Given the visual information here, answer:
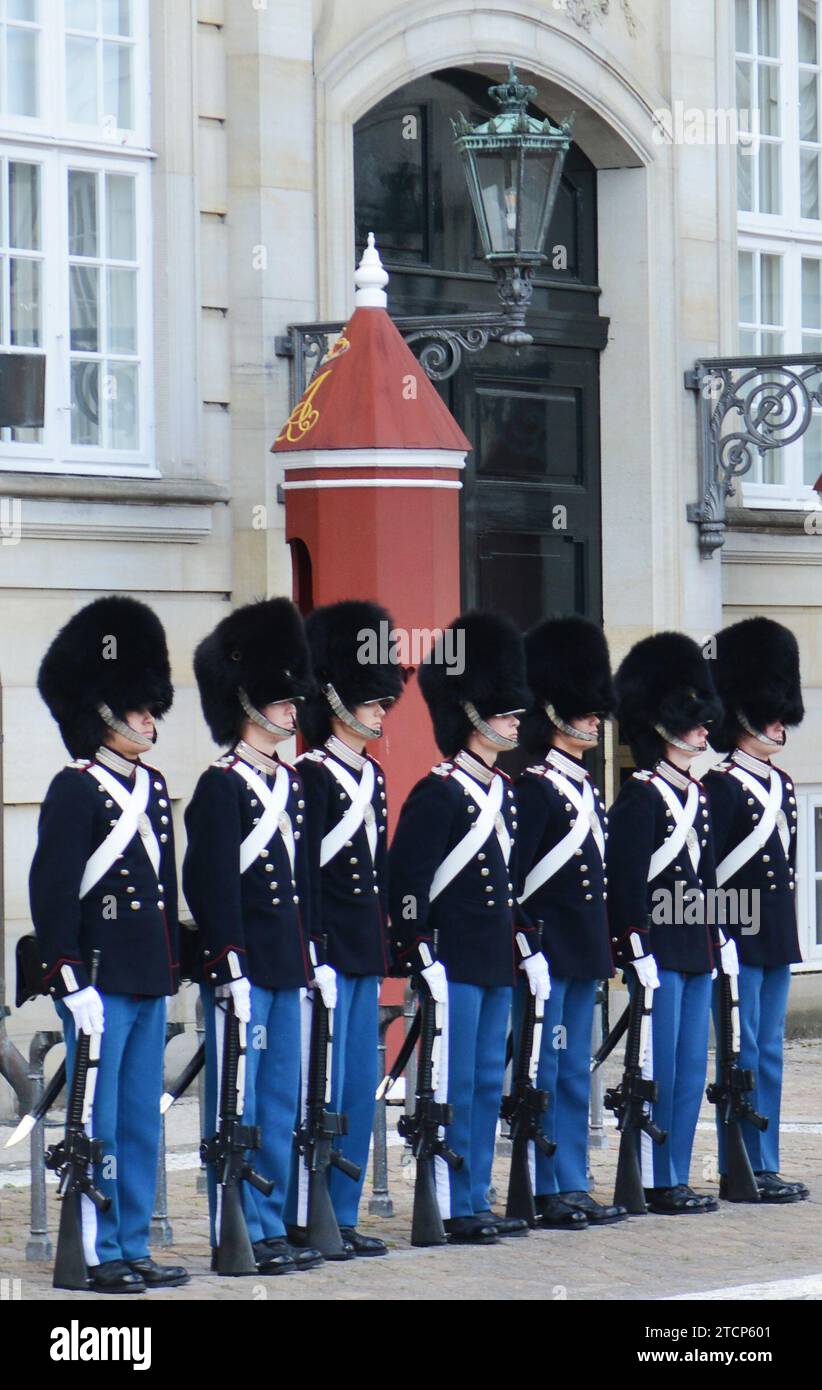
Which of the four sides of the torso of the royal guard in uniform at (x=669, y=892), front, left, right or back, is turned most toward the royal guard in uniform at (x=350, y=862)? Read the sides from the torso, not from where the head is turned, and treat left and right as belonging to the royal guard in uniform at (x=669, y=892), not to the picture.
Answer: right

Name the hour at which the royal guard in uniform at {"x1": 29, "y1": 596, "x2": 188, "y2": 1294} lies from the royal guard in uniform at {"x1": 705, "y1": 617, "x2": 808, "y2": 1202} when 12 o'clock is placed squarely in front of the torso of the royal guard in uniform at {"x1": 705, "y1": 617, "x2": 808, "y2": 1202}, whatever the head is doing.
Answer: the royal guard in uniform at {"x1": 29, "y1": 596, "x2": 188, "y2": 1294} is roughly at 3 o'clock from the royal guard in uniform at {"x1": 705, "y1": 617, "x2": 808, "y2": 1202}.

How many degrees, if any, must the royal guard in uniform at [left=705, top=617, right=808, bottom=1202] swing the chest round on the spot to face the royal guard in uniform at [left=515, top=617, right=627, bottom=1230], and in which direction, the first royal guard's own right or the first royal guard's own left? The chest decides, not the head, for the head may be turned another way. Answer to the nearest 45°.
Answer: approximately 90° to the first royal guard's own right

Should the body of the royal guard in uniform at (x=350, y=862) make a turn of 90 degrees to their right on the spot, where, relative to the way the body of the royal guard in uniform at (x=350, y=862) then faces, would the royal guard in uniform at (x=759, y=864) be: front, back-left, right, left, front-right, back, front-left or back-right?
back

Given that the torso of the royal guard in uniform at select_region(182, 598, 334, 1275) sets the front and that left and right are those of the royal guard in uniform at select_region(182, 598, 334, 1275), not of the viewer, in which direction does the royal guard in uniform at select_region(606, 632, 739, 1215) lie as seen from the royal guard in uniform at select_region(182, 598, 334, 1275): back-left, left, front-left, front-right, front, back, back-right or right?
left

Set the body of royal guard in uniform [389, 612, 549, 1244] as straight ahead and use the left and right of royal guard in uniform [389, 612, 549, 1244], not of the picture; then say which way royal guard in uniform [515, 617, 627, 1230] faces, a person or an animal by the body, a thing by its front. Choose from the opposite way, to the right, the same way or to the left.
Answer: the same way

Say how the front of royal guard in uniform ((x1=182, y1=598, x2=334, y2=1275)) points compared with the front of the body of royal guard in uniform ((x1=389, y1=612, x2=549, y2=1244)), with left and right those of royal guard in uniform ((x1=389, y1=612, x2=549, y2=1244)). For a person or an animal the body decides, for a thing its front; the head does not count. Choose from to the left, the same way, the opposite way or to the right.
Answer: the same way

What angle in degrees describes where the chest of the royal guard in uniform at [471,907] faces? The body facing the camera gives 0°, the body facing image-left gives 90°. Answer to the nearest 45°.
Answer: approximately 315°

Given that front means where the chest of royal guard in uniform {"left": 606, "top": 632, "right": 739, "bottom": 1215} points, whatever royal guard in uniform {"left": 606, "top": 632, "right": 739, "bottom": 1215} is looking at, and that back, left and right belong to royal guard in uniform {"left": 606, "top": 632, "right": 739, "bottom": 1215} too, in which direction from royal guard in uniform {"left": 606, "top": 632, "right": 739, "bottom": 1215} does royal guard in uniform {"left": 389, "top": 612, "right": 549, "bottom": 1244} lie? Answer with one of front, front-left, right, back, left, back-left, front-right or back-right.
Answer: right

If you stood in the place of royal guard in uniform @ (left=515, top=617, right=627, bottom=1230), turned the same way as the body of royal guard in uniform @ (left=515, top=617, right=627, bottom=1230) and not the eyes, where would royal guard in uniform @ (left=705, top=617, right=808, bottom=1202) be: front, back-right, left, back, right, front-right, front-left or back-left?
left

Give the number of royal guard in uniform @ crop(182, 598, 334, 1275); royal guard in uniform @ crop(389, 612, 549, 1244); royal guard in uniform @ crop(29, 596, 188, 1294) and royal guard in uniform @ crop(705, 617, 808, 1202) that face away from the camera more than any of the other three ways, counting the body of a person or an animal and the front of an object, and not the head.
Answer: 0

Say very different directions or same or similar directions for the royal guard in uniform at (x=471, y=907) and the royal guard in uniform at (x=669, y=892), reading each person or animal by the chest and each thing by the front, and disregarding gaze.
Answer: same or similar directions

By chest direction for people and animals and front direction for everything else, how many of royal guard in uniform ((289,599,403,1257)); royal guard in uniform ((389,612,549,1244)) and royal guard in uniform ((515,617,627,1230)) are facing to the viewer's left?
0

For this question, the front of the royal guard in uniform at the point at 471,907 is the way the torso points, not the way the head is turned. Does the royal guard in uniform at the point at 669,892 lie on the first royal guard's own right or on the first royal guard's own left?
on the first royal guard's own left

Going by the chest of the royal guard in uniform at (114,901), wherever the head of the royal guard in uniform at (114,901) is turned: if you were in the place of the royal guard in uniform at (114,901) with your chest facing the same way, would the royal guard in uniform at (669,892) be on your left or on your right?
on your left

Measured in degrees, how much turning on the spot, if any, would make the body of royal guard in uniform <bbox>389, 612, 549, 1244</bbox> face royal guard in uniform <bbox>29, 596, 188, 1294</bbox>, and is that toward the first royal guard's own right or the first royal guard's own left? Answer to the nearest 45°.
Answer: approximately 90° to the first royal guard's own right

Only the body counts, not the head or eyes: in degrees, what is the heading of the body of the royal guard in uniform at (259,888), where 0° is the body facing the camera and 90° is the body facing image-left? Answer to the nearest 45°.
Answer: approximately 315°

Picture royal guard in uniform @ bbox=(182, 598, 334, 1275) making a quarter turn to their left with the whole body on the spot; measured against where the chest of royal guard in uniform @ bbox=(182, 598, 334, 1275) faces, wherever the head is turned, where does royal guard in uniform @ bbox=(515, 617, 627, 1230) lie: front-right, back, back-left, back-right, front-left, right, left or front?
front
